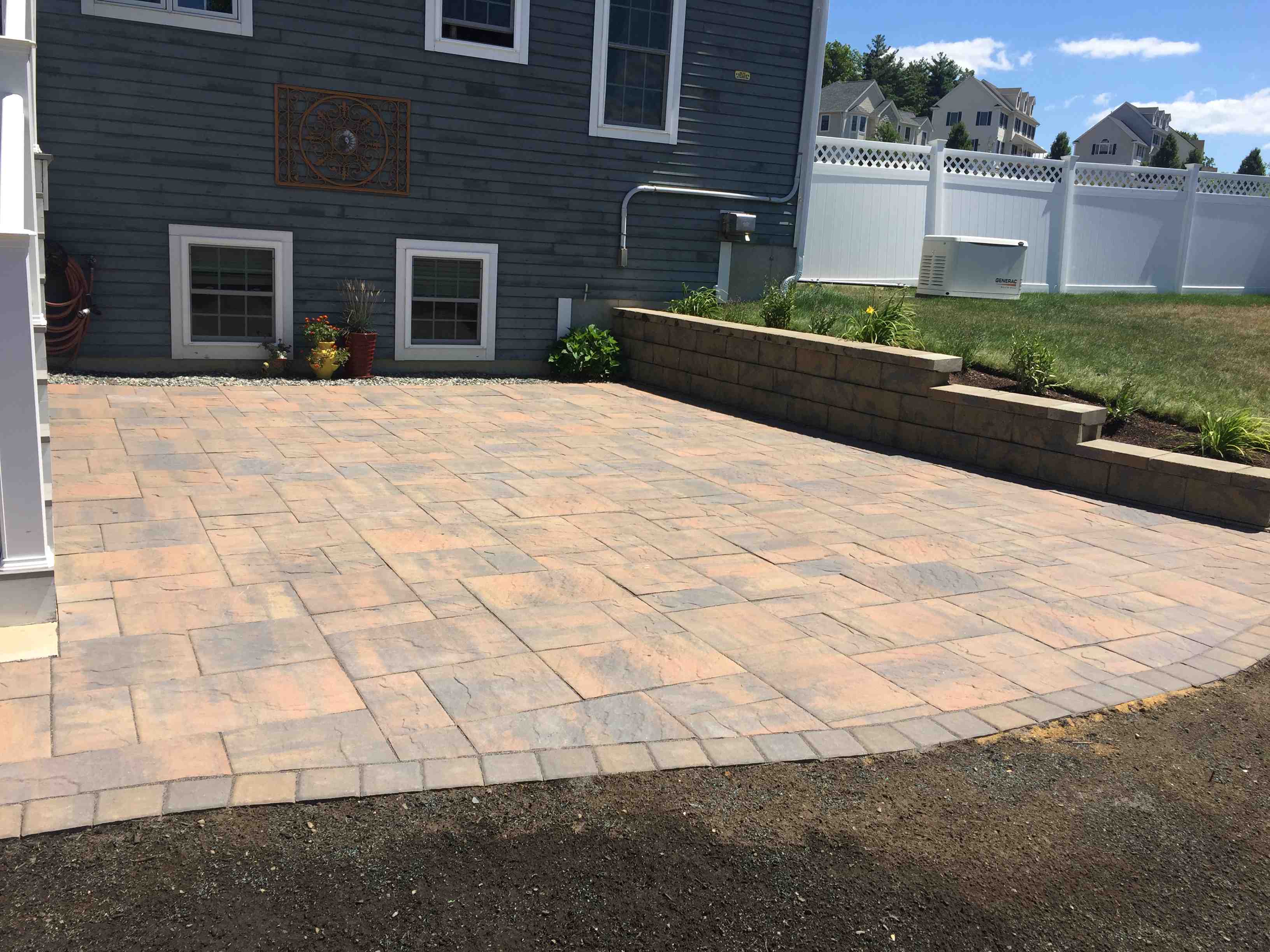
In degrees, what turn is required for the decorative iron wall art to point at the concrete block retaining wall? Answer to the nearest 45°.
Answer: approximately 45° to its left

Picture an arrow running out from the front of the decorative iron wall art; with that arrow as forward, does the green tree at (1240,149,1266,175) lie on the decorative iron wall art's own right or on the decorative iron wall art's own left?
on the decorative iron wall art's own left

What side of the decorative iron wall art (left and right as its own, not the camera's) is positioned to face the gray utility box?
left

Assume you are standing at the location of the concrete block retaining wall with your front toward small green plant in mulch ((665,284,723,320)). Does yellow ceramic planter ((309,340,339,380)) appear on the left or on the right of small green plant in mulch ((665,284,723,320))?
left

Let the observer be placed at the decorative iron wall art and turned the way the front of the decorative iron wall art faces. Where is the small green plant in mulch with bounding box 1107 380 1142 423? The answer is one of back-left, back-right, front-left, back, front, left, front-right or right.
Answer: front-left

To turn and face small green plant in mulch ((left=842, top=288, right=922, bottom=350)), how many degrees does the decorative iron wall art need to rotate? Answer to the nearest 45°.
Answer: approximately 45° to its left

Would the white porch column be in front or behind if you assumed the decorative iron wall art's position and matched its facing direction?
in front

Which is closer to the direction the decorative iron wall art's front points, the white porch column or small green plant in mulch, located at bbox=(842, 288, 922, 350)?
the white porch column

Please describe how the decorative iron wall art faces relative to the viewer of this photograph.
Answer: facing the viewer

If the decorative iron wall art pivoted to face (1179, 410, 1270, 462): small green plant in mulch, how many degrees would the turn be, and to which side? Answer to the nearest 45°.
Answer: approximately 45° to its left

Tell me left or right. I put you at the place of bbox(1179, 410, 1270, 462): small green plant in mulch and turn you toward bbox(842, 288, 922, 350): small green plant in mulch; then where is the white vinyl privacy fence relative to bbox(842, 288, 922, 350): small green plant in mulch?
right
